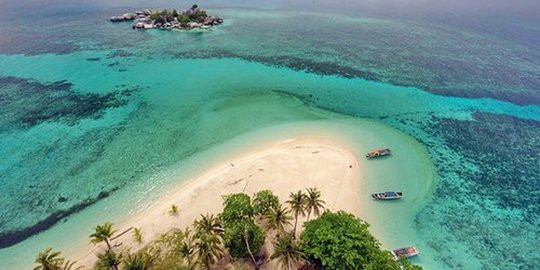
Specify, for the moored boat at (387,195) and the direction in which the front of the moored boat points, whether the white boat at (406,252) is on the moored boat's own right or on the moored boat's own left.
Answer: on the moored boat's own left

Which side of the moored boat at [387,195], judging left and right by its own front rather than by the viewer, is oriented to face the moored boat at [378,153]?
right

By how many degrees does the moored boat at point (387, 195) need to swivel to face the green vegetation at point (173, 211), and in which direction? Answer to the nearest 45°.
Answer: approximately 45° to its left

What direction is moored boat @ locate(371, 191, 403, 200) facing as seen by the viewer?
to the viewer's left

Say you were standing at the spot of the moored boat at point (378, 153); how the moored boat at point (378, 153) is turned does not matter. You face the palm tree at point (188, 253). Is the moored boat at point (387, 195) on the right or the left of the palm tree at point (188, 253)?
left

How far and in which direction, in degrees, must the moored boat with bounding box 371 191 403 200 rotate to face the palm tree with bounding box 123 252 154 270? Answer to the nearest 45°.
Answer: approximately 45° to its left

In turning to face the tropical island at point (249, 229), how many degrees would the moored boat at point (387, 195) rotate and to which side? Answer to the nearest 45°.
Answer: approximately 45° to its left
